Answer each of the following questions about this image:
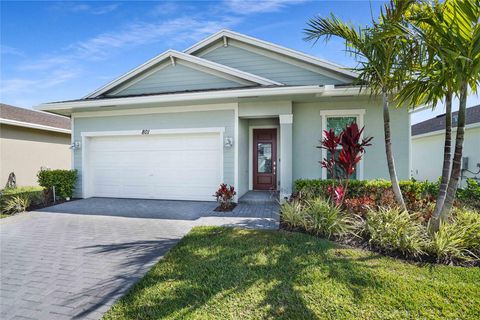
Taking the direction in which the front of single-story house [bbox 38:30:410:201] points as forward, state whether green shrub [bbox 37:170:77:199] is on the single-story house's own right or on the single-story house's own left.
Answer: on the single-story house's own right

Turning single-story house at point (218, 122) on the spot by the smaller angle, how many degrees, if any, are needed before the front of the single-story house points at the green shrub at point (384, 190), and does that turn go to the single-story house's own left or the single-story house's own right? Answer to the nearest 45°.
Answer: approximately 45° to the single-story house's own left

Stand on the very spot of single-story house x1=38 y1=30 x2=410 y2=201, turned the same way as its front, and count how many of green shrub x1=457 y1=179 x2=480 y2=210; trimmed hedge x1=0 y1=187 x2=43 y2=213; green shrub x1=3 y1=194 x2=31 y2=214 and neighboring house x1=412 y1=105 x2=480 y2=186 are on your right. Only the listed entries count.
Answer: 2

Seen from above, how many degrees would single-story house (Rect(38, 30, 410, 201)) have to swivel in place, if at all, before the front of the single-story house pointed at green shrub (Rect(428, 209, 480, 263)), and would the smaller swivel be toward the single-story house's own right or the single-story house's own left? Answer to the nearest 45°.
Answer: approximately 45° to the single-story house's own left

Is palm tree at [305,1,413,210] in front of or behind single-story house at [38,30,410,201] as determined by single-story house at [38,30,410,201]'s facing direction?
in front

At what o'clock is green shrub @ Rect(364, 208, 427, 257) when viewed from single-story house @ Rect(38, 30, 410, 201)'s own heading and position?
The green shrub is roughly at 11 o'clock from the single-story house.

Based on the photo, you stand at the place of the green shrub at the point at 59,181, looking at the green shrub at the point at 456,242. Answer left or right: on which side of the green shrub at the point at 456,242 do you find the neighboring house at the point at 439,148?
left

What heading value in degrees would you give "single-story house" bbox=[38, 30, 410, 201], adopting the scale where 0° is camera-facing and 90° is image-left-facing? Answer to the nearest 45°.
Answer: approximately 0°
